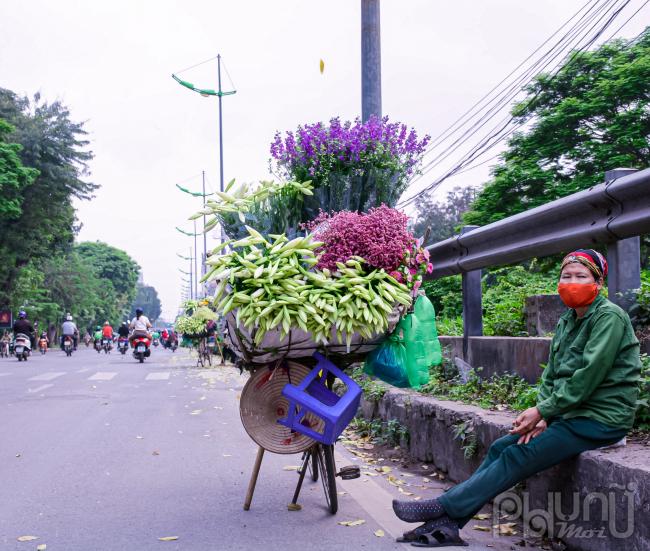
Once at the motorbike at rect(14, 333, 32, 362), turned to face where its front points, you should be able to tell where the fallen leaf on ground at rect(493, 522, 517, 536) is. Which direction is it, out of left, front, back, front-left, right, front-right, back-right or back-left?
back

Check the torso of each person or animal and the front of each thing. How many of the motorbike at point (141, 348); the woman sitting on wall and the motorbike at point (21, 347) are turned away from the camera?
2

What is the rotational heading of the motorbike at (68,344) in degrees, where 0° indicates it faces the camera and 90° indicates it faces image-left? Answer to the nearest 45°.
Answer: approximately 180°

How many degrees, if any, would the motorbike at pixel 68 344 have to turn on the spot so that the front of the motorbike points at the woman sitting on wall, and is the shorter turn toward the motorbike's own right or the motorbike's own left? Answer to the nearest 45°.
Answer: approximately 180°

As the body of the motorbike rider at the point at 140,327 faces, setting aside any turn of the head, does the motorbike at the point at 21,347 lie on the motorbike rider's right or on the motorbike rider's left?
on the motorbike rider's left

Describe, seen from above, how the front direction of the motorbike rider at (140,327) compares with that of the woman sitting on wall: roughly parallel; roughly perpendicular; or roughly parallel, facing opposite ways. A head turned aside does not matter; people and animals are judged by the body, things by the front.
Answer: roughly perpendicular

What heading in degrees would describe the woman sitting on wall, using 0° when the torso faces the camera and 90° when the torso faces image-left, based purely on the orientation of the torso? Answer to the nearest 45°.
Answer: approximately 45°

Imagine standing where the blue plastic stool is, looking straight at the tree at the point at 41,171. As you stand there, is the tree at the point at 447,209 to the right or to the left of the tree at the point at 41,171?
right

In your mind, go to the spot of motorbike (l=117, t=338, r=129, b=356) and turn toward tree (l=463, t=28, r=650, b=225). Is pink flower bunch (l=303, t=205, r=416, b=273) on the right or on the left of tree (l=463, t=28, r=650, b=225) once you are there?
right

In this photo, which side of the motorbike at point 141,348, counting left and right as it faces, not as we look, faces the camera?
back

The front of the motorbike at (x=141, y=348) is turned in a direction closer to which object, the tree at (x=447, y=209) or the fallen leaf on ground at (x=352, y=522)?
the tree

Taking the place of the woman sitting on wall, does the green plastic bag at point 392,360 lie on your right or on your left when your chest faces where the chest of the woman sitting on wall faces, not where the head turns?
on your right
